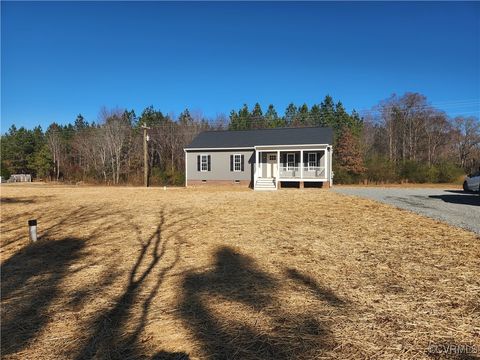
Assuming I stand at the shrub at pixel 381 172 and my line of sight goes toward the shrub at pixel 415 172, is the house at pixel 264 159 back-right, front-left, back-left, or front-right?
back-right

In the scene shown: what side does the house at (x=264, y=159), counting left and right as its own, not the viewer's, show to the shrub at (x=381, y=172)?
left

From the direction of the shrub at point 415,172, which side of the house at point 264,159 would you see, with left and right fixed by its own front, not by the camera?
left

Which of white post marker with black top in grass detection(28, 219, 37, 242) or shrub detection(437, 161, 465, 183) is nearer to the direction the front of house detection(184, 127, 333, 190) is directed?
the white post marker with black top in grass

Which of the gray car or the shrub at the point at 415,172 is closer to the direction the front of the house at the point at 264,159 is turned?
the gray car

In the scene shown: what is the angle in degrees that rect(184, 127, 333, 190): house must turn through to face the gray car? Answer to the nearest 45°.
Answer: approximately 45° to its left

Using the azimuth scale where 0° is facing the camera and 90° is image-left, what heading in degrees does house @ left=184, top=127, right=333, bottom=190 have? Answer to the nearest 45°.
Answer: approximately 0°

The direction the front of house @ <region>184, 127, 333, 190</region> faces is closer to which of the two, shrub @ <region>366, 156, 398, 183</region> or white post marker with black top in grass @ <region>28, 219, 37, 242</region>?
the white post marker with black top in grass

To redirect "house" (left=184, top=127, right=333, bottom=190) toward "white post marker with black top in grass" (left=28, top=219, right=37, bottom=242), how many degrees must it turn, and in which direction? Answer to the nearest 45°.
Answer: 0° — it already faces it

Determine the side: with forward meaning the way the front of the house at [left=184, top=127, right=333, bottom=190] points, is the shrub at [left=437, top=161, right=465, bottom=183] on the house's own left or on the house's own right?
on the house's own left
